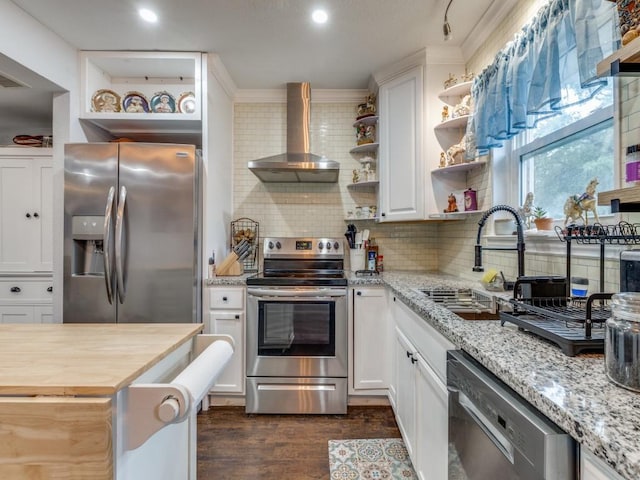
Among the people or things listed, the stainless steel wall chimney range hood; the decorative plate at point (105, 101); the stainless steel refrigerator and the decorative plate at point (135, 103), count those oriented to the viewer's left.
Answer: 0

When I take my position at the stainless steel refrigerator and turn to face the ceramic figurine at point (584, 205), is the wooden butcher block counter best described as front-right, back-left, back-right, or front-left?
front-right

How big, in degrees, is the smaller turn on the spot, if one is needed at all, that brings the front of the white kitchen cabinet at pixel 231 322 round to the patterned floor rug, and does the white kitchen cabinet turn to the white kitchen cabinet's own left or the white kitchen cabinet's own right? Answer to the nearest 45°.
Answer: approximately 45° to the white kitchen cabinet's own left

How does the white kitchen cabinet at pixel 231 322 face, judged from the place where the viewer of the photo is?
facing the viewer

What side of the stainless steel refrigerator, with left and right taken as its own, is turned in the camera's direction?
front

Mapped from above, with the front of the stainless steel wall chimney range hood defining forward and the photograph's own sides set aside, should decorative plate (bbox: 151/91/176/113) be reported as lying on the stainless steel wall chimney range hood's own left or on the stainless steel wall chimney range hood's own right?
on the stainless steel wall chimney range hood's own right

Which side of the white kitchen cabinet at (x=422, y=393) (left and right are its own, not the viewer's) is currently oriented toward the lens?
left

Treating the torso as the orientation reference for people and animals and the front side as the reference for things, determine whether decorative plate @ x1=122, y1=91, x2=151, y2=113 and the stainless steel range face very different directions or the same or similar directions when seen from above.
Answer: same or similar directions

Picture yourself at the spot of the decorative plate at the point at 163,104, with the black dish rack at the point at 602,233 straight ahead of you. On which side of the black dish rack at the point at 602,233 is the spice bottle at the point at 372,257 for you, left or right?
left

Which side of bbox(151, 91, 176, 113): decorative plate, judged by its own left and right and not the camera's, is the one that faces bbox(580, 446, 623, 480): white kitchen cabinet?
front

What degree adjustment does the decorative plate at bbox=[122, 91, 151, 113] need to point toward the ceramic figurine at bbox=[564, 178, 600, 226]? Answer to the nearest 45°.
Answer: approximately 45° to its left

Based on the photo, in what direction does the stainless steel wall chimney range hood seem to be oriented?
toward the camera

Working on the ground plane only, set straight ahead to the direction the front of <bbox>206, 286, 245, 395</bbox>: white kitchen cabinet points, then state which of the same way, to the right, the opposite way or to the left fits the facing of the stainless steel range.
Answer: the same way

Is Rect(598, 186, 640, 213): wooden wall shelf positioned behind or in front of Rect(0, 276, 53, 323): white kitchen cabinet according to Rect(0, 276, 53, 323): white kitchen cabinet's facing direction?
in front

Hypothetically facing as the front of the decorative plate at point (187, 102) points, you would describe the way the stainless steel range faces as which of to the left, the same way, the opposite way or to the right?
the same way
